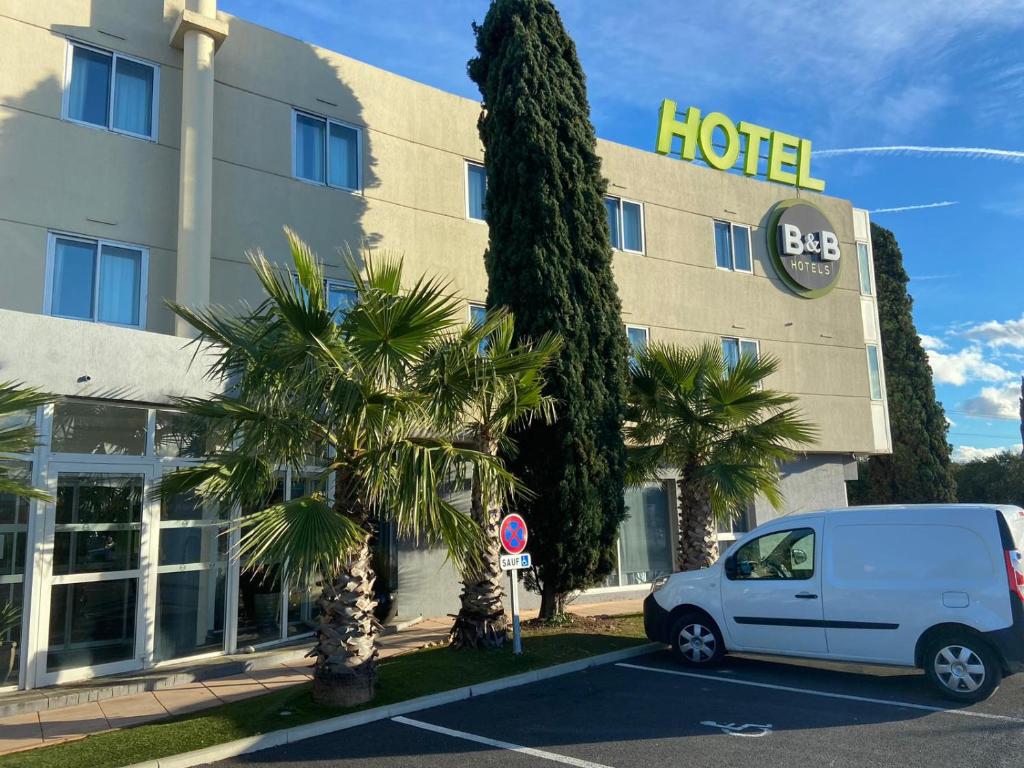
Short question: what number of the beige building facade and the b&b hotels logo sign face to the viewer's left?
0

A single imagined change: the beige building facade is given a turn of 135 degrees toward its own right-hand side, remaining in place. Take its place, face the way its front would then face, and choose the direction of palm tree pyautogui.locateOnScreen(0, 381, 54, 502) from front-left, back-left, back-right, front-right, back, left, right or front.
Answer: left

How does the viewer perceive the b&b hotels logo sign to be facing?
facing the viewer and to the right of the viewer

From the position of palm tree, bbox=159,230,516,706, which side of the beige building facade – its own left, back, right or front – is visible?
front

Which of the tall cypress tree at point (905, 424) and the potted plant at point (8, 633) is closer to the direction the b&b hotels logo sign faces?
the potted plant

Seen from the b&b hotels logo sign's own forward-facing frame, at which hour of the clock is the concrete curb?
The concrete curb is roughly at 2 o'clock from the b&b hotels logo sign.

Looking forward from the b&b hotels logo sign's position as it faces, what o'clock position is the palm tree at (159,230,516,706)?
The palm tree is roughly at 2 o'clock from the b&b hotels logo sign.

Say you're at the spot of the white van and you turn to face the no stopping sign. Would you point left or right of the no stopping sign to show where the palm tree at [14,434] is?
left

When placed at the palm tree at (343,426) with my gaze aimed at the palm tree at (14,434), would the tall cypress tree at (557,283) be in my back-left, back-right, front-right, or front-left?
back-right

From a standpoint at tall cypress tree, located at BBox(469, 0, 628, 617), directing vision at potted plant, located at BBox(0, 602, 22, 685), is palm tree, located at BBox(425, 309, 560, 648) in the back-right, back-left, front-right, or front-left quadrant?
front-left

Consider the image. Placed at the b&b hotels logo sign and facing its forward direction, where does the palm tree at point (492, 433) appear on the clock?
The palm tree is roughly at 2 o'clock from the b&b hotels logo sign.

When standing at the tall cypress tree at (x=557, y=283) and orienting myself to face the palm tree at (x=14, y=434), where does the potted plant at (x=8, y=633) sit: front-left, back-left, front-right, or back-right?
front-right

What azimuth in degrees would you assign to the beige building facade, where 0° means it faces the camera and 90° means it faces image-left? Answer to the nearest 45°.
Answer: approximately 315°

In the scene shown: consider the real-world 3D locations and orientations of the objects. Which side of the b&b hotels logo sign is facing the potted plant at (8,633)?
right
